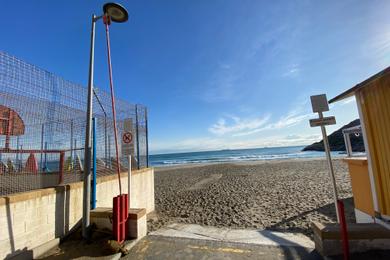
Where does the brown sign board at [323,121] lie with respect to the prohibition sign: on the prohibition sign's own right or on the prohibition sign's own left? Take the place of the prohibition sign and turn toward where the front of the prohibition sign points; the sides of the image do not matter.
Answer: on the prohibition sign's own left

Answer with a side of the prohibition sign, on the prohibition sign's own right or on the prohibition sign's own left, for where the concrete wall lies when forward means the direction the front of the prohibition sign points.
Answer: on the prohibition sign's own right

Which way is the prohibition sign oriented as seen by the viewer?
toward the camera

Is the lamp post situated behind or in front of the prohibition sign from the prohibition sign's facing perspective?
in front

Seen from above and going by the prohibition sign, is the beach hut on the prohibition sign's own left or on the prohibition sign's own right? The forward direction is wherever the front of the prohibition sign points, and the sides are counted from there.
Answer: on the prohibition sign's own left
